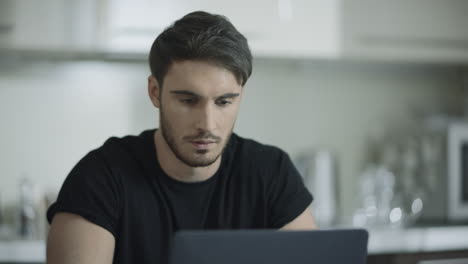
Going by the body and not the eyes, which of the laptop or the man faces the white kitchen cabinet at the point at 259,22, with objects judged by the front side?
the laptop

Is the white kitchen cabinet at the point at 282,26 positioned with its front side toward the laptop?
yes

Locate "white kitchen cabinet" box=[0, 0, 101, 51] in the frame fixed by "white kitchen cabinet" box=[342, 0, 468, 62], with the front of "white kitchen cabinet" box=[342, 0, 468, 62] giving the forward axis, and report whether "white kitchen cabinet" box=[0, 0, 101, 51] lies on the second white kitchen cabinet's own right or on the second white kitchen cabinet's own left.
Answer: on the second white kitchen cabinet's own right

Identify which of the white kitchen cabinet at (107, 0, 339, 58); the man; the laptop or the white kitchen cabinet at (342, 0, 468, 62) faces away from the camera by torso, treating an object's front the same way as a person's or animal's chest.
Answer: the laptop

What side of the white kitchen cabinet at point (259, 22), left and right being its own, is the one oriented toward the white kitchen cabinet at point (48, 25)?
right

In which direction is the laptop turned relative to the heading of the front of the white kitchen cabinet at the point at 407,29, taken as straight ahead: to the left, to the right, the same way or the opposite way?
the opposite way

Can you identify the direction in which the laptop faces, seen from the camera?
facing away from the viewer

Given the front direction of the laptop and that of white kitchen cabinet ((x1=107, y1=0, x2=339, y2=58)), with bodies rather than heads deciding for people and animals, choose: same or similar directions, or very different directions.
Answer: very different directions

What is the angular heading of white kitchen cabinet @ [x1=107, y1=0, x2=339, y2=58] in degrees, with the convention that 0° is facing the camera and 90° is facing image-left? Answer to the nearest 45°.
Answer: approximately 0°

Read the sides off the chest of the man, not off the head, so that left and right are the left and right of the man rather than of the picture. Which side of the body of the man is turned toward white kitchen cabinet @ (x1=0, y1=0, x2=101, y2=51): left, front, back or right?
back

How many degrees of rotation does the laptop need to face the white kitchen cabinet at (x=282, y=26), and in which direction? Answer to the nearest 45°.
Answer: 0° — it already faces it
